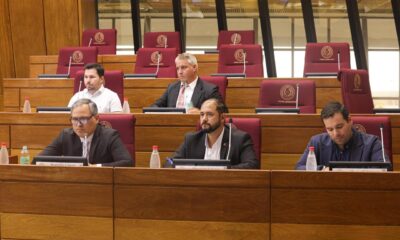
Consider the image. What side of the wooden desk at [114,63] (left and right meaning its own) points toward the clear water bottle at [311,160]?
front

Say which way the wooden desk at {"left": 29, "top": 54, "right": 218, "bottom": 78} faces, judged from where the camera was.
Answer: facing the viewer

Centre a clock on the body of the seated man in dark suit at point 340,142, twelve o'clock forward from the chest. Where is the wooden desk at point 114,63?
The wooden desk is roughly at 5 o'clock from the seated man in dark suit.

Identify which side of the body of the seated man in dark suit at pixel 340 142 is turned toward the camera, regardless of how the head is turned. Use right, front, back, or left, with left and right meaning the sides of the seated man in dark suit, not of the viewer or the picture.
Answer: front

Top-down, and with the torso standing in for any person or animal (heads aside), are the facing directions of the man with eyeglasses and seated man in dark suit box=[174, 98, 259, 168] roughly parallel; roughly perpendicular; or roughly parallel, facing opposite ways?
roughly parallel

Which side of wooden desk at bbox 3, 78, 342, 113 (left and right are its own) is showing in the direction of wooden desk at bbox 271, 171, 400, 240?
front

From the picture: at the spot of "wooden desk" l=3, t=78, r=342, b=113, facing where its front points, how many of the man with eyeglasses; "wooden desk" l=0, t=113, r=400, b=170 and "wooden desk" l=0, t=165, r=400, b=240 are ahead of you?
3

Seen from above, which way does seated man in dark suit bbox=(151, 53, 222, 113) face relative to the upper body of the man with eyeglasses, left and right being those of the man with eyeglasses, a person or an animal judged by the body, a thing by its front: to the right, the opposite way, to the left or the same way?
the same way

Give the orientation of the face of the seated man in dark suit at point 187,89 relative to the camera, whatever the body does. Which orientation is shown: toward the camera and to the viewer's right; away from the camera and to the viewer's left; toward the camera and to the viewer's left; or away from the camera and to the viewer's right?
toward the camera and to the viewer's left
